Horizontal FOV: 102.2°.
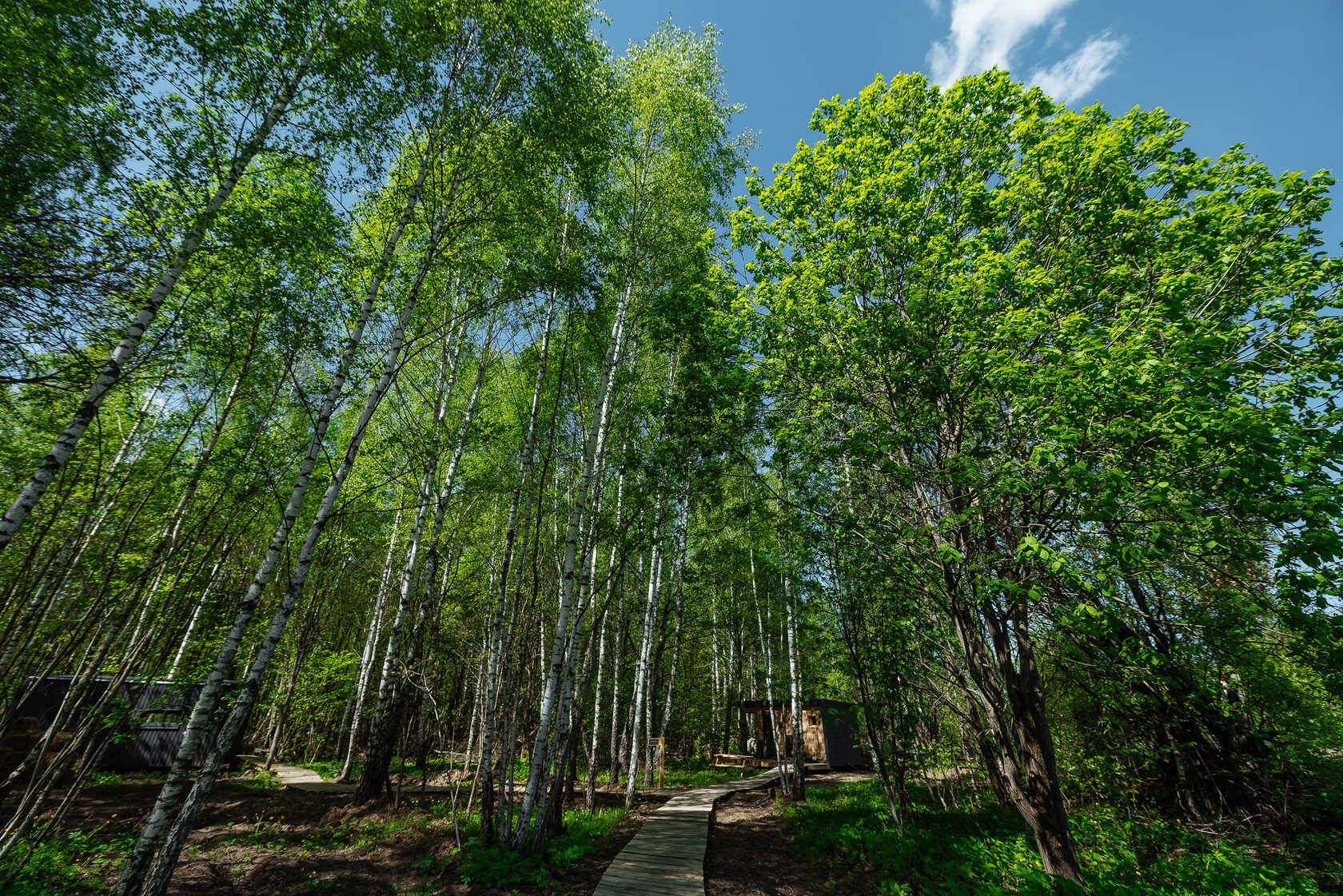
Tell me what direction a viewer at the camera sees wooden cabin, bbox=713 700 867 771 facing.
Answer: facing the viewer and to the left of the viewer

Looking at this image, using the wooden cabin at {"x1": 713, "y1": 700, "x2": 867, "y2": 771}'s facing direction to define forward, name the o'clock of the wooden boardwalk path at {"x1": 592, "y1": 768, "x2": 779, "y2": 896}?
The wooden boardwalk path is roughly at 11 o'clock from the wooden cabin.
